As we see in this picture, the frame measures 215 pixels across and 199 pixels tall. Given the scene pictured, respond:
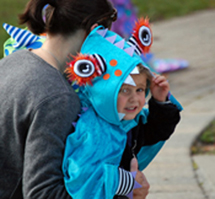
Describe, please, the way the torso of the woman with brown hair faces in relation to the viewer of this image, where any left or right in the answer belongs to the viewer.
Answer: facing away from the viewer and to the right of the viewer

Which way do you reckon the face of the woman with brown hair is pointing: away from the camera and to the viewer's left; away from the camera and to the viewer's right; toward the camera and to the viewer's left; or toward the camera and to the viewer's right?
away from the camera and to the viewer's right
